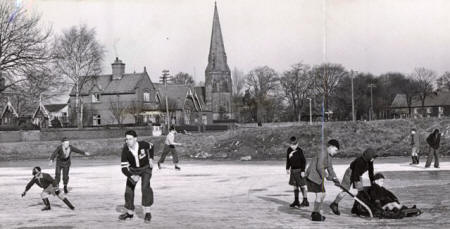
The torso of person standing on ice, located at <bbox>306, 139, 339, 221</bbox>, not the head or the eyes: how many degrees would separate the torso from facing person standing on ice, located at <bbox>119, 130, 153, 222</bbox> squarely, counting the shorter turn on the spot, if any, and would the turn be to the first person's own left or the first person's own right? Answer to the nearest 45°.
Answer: approximately 180°

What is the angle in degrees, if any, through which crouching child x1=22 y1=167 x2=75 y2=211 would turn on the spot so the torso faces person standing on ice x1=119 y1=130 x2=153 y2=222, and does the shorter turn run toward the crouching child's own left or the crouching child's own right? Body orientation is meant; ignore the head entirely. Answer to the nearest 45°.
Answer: approximately 90° to the crouching child's own left

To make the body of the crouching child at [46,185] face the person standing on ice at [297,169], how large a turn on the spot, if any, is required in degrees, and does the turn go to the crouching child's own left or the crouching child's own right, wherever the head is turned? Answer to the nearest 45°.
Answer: approximately 135° to the crouching child's own left

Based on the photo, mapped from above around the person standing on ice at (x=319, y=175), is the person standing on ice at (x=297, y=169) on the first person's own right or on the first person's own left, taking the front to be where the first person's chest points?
on the first person's own left

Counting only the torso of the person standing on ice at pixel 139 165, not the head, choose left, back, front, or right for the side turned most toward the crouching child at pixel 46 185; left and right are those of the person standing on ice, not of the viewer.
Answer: right

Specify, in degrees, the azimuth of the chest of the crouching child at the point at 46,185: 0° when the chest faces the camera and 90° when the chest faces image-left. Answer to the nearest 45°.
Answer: approximately 45°

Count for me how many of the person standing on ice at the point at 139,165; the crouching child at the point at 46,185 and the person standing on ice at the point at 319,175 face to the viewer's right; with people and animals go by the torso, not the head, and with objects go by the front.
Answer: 1

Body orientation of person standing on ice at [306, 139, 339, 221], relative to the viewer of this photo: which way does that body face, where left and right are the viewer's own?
facing to the right of the viewer

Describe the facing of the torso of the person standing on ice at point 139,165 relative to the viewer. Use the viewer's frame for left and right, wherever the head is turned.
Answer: facing the viewer and to the left of the viewer

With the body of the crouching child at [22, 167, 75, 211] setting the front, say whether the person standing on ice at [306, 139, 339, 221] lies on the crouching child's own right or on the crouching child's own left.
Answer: on the crouching child's own left

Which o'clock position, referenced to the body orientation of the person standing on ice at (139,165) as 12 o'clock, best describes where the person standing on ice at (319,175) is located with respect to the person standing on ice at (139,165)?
the person standing on ice at (319,175) is roughly at 8 o'clock from the person standing on ice at (139,165).

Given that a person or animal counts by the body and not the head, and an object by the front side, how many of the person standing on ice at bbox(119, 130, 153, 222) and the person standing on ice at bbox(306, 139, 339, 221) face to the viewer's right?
1
